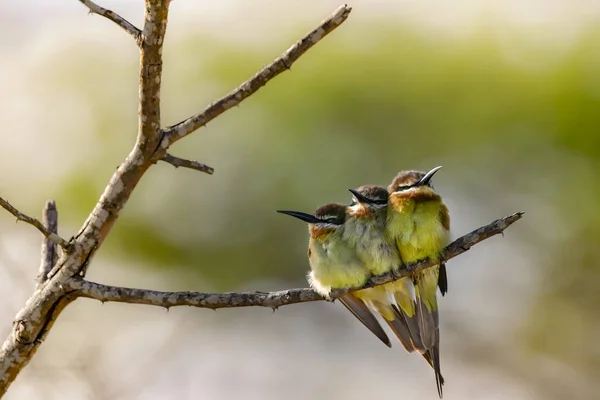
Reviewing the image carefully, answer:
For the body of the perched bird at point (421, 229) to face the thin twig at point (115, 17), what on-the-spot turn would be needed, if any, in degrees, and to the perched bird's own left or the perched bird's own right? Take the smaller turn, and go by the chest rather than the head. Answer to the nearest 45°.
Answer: approximately 45° to the perched bird's own right

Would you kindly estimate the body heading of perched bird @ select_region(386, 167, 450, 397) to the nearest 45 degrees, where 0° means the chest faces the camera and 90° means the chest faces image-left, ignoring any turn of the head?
approximately 0°

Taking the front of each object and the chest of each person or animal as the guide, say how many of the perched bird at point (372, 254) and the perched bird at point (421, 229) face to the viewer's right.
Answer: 0

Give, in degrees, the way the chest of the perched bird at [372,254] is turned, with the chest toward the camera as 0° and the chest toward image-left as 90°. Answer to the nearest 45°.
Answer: approximately 45°
